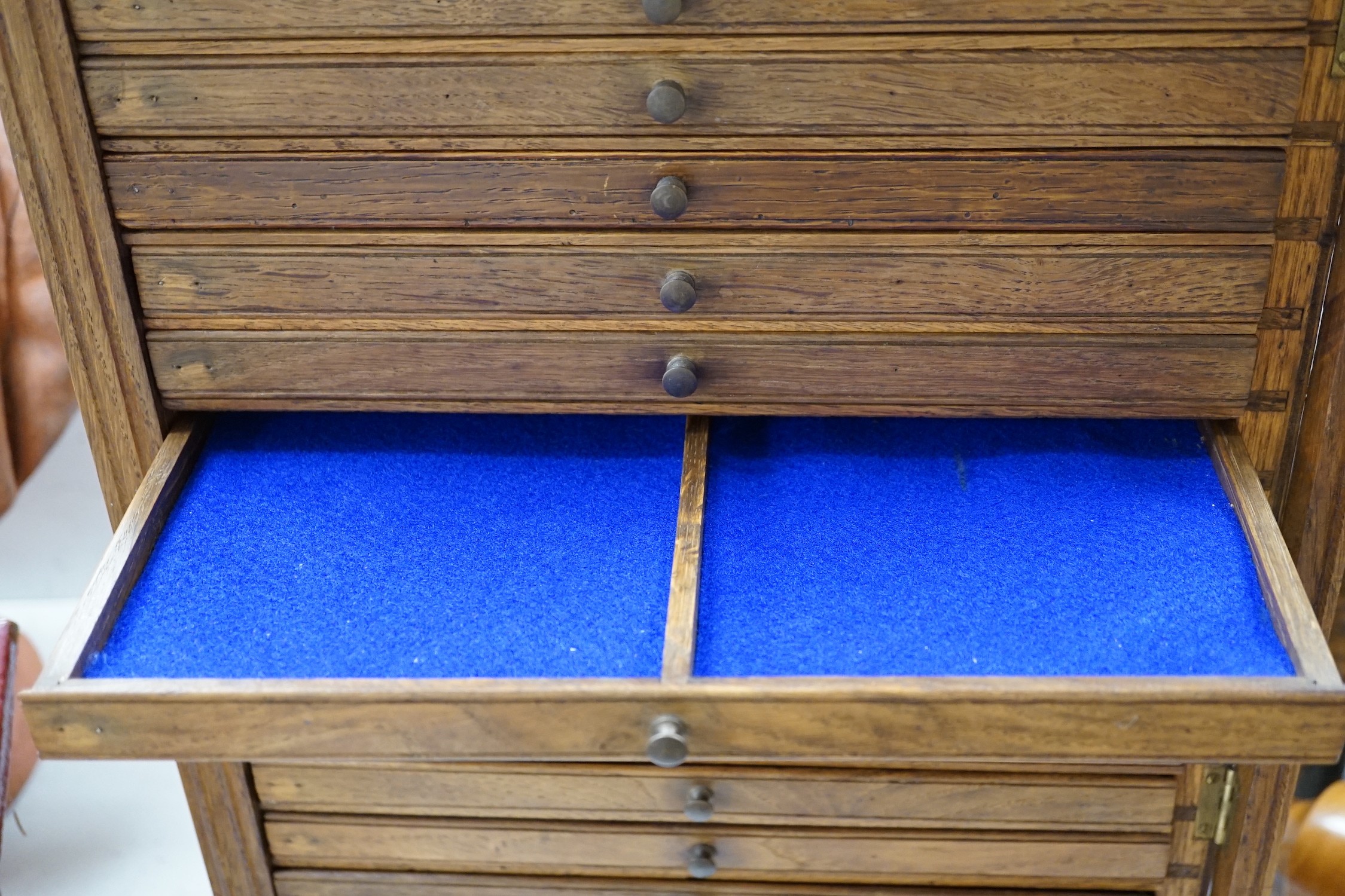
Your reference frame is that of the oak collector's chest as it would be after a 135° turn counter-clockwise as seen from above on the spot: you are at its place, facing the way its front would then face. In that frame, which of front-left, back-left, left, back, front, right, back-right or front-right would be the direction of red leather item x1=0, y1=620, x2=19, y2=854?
left

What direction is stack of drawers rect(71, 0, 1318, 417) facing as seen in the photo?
toward the camera

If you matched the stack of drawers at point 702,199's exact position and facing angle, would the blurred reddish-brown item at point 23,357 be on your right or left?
on your right

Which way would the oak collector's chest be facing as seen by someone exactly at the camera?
facing the viewer

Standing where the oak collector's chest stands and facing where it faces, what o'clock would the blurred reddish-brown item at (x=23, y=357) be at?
The blurred reddish-brown item is roughly at 4 o'clock from the oak collector's chest.

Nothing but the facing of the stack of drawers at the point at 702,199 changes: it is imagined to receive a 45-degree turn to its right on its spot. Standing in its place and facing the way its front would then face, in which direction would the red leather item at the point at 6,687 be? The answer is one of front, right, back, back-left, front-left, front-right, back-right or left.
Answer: right
